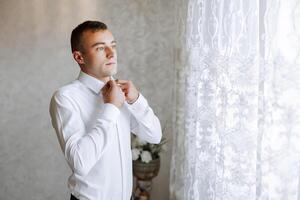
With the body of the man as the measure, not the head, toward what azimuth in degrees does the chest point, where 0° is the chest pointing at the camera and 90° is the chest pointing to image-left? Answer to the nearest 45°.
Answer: approximately 315°

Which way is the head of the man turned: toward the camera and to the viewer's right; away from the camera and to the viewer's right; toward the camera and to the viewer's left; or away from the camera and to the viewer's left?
toward the camera and to the viewer's right

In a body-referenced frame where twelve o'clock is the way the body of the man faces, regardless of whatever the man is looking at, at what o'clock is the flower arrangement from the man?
The flower arrangement is roughly at 8 o'clock from the man.
